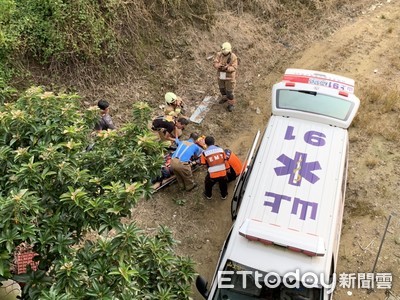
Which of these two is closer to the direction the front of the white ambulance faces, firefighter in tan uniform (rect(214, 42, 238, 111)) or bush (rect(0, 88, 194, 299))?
the bush

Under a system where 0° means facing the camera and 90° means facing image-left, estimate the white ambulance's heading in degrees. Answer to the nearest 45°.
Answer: approximately 0°

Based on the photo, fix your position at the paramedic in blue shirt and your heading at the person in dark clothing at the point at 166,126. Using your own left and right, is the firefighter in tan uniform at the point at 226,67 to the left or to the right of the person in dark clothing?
right

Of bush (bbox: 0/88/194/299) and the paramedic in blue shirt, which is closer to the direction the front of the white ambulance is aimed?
the bush

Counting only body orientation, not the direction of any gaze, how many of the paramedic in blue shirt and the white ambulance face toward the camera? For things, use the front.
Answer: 1

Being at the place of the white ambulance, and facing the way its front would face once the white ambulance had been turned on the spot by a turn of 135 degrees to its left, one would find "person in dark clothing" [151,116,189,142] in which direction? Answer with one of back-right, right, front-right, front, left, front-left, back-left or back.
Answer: left
